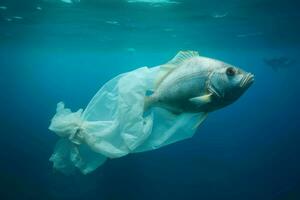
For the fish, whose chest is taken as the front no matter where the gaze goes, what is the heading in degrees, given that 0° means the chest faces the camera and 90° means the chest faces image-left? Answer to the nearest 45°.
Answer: approximately 270°
